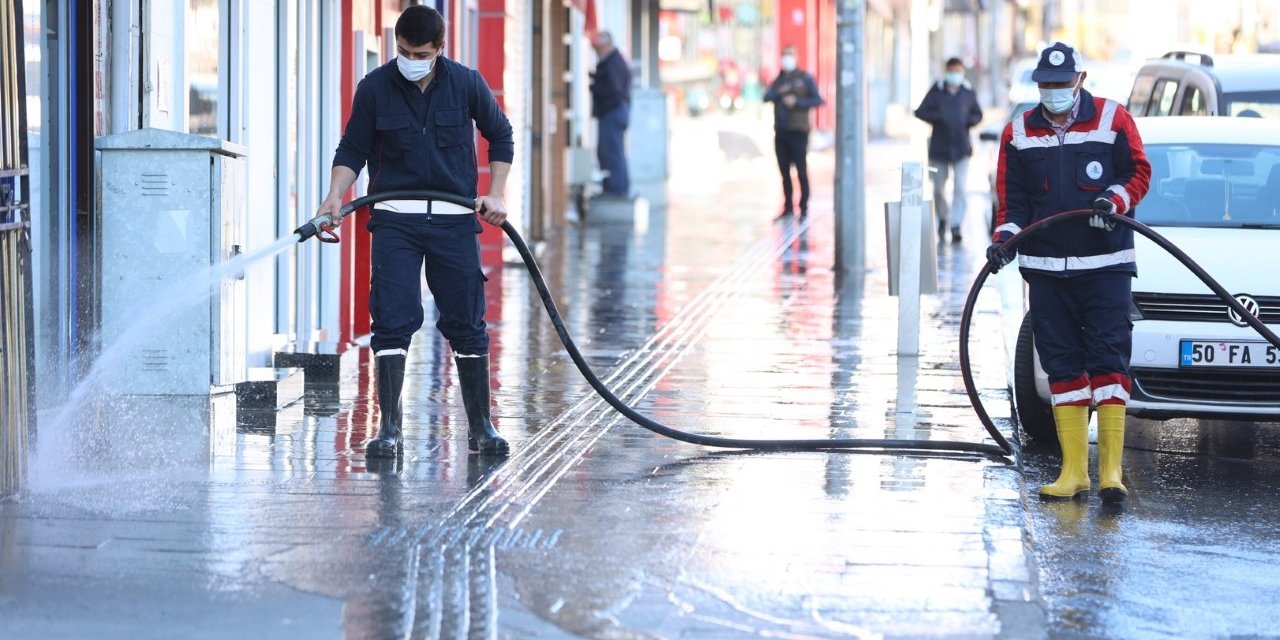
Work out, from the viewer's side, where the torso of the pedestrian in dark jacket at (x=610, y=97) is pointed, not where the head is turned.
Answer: to the viewer's left

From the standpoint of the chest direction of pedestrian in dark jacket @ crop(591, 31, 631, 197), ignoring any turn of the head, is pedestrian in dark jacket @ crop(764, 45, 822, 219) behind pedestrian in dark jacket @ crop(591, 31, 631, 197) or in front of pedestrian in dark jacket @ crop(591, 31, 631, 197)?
behind

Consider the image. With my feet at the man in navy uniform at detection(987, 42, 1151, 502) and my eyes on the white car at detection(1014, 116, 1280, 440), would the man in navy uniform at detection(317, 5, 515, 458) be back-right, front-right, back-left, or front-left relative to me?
back-left

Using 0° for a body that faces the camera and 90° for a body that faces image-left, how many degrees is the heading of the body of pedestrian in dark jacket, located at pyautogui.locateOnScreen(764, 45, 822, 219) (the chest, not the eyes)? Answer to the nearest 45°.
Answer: approximately 0°

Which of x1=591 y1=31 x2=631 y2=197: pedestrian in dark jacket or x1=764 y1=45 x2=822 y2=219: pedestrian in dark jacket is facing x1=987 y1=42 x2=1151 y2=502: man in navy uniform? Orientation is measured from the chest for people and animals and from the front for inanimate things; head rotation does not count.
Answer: x1=764 y1=45 x2=822 y2=219: pedestrian in dark jacket

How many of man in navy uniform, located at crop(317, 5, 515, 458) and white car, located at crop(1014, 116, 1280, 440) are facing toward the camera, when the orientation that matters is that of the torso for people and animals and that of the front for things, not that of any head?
2

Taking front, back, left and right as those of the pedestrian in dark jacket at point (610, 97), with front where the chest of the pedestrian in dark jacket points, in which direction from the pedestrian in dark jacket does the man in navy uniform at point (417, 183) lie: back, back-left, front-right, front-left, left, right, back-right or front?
left

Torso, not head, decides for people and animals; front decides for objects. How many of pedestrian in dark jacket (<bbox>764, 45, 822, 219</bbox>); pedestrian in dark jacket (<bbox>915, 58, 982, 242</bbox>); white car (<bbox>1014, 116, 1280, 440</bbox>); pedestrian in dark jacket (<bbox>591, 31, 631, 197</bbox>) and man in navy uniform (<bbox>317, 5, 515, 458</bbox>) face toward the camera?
4

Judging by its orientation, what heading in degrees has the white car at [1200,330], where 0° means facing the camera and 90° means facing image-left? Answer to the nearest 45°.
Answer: approximately 0°

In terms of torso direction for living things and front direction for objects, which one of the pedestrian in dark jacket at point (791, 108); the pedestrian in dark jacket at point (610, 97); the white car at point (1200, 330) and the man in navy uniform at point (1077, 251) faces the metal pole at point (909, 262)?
the pedestrian in dark jacket at point (791, 108)

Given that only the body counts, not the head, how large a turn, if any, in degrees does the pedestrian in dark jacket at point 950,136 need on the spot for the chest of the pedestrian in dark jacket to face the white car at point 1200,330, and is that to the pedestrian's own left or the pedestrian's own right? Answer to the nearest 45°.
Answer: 0° — they already face it

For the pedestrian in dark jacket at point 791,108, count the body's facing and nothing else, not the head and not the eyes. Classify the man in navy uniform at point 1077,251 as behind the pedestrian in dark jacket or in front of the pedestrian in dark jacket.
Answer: in front

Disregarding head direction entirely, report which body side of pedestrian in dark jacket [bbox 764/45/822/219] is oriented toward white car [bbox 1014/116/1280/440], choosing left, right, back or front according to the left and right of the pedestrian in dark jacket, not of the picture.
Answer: front

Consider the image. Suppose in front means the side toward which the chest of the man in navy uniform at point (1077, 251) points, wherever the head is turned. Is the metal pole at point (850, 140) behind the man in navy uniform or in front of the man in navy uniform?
behind

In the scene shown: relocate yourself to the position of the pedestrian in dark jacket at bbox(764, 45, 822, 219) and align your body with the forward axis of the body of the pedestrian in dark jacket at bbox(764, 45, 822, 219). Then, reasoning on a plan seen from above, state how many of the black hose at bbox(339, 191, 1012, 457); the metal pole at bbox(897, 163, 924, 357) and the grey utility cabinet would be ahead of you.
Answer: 3

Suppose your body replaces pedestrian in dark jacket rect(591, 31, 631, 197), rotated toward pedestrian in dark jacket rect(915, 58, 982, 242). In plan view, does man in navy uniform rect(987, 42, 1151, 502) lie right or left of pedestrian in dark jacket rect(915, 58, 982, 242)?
right
